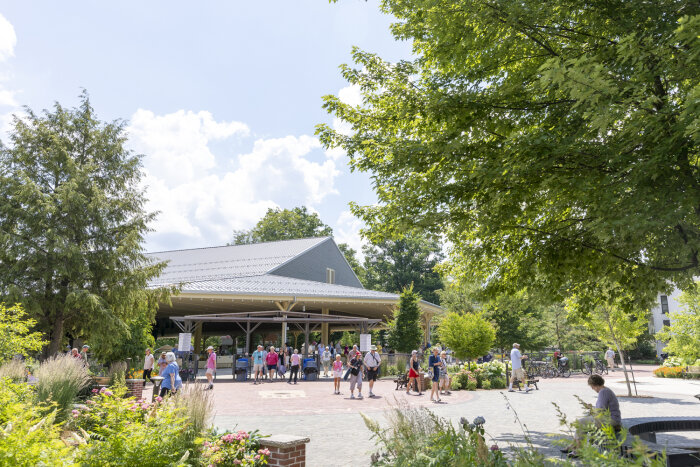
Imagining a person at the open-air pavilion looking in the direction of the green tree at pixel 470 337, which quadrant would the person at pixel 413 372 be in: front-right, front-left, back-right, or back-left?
front-right

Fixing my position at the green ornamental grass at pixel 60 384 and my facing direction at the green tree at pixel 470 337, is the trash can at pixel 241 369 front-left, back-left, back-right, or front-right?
front-left

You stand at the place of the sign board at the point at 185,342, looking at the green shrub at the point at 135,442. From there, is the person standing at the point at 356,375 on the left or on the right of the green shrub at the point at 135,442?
left

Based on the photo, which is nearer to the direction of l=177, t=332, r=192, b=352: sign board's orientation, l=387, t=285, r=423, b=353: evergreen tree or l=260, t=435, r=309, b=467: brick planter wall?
the brick planter wall

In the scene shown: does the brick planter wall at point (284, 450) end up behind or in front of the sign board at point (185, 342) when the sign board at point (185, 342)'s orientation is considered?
in front

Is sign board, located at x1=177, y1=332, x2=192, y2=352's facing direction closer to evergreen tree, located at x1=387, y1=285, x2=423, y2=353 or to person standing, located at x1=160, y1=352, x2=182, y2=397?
the person standing

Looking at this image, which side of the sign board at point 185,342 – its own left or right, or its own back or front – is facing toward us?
front

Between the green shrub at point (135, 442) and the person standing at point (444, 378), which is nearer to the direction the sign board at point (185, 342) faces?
the green shrub

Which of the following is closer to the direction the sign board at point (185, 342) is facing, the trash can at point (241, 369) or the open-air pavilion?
the trash can

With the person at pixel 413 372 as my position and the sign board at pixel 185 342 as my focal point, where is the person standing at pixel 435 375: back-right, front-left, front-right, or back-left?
back-left

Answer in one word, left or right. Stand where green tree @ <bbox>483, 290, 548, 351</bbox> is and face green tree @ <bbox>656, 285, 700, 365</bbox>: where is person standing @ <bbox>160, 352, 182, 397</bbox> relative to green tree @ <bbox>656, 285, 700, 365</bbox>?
right

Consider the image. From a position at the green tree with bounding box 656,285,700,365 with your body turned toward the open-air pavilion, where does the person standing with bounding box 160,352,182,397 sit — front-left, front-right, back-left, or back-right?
front-left

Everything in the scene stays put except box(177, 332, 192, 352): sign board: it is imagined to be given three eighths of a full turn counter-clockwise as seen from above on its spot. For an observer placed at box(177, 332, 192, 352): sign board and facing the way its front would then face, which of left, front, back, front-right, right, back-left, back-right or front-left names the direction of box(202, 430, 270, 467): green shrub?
back-right

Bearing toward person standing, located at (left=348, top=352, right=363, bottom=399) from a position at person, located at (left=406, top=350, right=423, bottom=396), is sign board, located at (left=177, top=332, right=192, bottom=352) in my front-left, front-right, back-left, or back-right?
front-right

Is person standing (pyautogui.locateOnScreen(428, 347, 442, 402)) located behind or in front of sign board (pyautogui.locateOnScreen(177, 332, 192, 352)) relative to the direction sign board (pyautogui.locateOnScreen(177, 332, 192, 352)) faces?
in front

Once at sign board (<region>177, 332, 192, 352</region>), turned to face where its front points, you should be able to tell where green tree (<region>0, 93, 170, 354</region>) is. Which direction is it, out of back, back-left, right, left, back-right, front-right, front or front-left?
front-right
